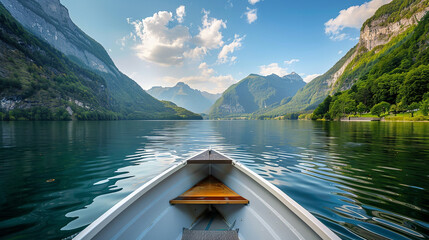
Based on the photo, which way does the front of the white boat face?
away from the camera
